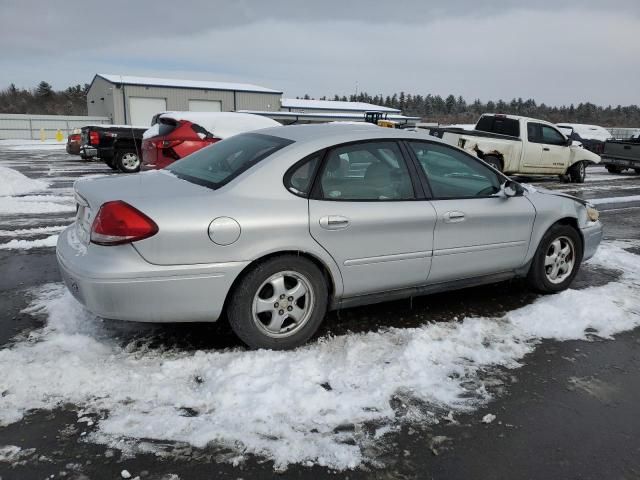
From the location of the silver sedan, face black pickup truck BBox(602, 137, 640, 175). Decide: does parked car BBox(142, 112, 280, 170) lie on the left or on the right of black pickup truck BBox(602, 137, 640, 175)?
left

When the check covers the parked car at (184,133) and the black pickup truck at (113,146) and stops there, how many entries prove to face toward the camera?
0

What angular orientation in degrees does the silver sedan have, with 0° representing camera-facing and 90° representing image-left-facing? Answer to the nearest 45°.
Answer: approximately 225°

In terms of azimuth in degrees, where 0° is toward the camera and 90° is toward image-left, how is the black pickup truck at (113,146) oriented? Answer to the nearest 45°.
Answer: approximately 225°

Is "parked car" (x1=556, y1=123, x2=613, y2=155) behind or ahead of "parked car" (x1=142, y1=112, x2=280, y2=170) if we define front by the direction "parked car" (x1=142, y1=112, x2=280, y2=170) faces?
ahead

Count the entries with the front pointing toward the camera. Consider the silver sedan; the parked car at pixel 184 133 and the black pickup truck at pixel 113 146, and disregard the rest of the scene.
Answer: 0

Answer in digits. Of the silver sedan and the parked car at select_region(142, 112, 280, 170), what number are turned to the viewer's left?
0

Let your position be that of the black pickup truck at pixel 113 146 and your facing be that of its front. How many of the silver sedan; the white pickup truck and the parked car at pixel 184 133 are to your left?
0

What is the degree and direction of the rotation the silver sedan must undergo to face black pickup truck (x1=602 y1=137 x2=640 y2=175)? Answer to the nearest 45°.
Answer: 0° — it already faces it

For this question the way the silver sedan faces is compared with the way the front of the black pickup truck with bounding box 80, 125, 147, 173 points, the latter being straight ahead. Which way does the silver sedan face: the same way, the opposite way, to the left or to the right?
the same way

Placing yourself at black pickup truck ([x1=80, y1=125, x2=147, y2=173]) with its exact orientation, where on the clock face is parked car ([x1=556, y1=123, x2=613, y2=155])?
The parked car is roughly at 1 o'clock from the black pickup truck.

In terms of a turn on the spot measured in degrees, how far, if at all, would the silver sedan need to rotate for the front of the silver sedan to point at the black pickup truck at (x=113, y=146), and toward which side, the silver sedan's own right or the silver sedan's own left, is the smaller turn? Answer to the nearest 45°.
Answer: approximately 90° to the silver sedan's own left

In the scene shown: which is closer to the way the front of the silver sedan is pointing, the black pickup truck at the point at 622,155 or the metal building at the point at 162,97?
the black pickup truck

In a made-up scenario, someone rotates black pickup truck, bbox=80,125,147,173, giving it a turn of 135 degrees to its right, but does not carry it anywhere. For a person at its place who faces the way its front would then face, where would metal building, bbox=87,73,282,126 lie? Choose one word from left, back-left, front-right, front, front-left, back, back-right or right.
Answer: back

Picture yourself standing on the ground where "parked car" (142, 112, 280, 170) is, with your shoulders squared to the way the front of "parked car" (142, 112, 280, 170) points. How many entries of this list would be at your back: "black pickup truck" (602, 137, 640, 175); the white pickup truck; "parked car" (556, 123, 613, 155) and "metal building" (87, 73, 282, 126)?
0

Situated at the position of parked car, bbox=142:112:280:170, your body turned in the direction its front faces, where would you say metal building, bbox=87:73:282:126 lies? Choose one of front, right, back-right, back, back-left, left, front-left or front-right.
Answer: front-left

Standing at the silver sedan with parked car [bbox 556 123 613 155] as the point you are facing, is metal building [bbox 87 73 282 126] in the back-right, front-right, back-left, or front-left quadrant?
front-left

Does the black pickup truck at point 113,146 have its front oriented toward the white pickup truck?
no

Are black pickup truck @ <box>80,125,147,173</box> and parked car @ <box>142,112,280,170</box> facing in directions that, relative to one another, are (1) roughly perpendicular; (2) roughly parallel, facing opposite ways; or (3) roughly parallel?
roughly parallel

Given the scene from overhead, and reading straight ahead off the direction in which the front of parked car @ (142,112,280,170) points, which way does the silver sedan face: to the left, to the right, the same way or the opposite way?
the same way
